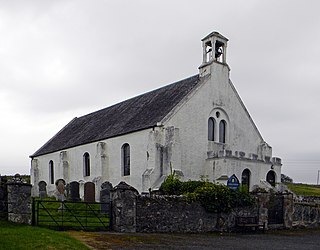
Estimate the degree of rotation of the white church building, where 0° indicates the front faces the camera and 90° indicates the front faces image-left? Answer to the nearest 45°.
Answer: approximately 315°

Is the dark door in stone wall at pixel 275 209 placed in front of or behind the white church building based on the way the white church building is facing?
in front

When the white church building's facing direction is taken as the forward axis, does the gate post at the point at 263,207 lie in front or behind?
in front

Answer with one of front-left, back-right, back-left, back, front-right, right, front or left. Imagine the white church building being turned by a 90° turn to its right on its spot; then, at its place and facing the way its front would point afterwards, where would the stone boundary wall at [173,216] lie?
front-left

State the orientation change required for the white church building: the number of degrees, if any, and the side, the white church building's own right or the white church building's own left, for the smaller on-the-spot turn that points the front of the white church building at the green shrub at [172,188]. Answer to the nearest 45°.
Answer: approximately 45° to the white church building's own right

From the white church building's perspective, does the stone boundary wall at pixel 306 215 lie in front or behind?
in front
